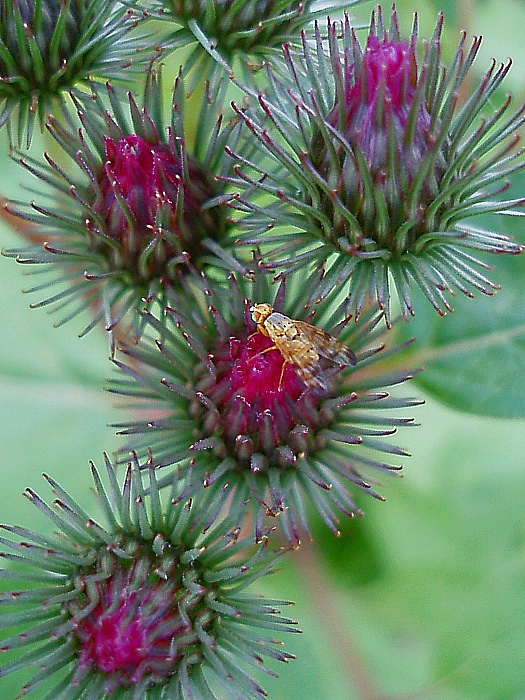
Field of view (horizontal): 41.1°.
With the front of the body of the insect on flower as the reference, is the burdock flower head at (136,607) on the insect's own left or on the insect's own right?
on the insect's own left

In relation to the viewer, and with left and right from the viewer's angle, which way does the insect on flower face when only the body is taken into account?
facing away from the viewer and to the left of the viewer

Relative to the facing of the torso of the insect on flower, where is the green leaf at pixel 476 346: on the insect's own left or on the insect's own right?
on the insect's own right
